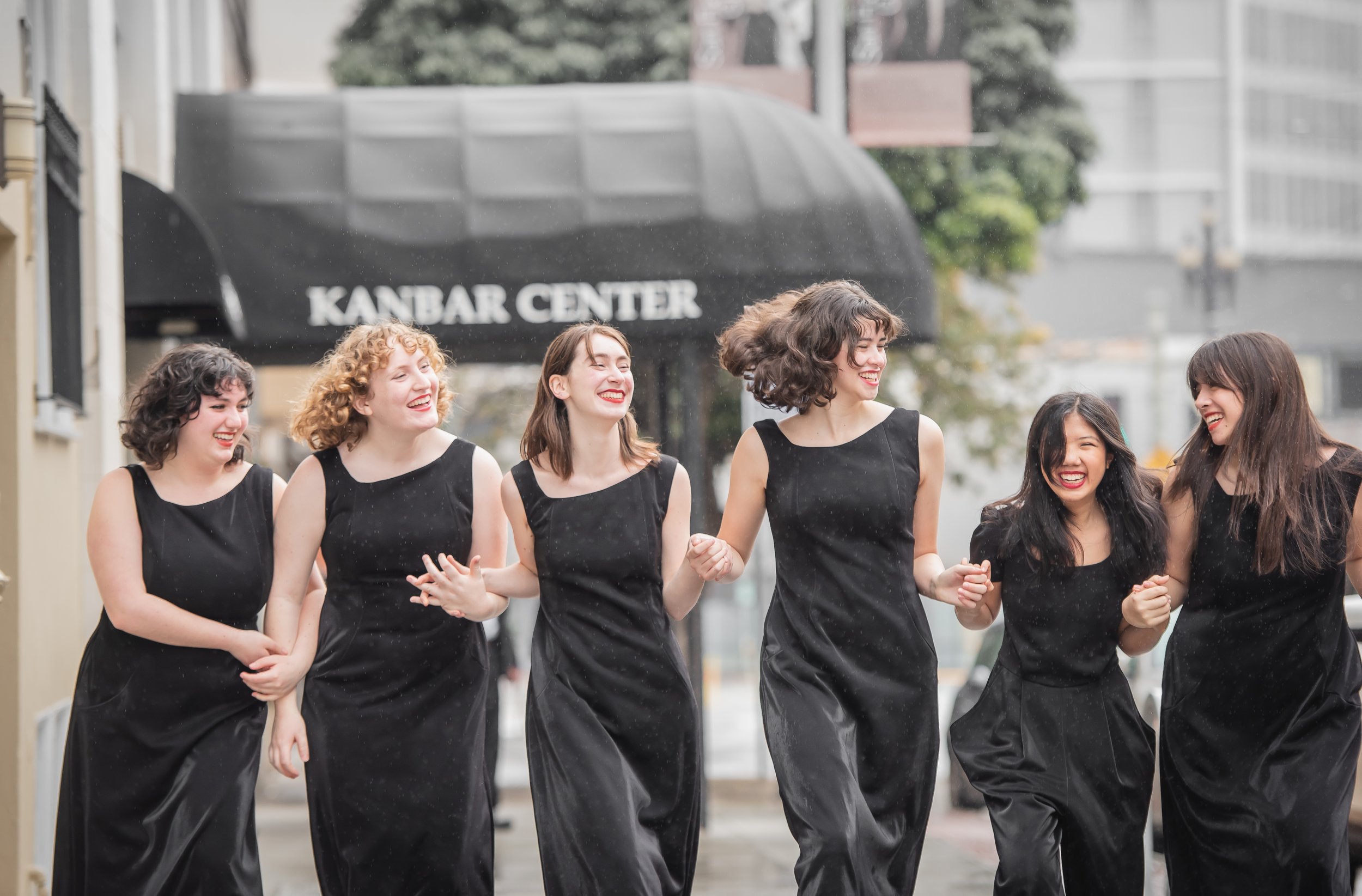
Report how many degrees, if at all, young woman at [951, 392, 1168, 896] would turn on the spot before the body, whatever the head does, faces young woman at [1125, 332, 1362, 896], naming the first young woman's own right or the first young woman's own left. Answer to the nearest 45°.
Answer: approximately 90° to the first young woman's own left

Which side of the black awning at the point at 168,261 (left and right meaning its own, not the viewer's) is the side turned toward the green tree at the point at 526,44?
left

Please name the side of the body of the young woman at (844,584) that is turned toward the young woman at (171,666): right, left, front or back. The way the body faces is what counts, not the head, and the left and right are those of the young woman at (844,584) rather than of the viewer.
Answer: right

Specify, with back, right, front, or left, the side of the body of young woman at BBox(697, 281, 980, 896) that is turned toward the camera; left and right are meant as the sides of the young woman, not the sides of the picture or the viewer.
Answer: front

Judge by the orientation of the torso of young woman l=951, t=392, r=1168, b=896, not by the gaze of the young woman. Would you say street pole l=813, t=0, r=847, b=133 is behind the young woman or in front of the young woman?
behind

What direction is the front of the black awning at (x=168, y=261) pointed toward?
to the viewer's right

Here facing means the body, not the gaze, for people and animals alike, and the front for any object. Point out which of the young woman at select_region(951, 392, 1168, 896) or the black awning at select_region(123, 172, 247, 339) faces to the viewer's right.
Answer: the black awning

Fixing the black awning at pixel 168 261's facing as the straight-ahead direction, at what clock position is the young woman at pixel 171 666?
The young woman is roughly at 3 o'clock from the black awning.

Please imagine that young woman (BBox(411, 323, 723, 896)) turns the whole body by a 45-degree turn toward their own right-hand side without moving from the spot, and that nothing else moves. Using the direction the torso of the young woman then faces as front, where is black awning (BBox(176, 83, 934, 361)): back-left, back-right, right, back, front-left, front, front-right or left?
back-right

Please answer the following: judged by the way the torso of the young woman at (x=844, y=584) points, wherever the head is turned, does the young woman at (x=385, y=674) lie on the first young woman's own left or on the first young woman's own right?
on the first young woman's own right

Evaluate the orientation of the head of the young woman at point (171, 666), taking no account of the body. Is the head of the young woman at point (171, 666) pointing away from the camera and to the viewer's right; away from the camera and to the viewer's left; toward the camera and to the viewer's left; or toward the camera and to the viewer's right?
toward the camera and to the viewer's right
